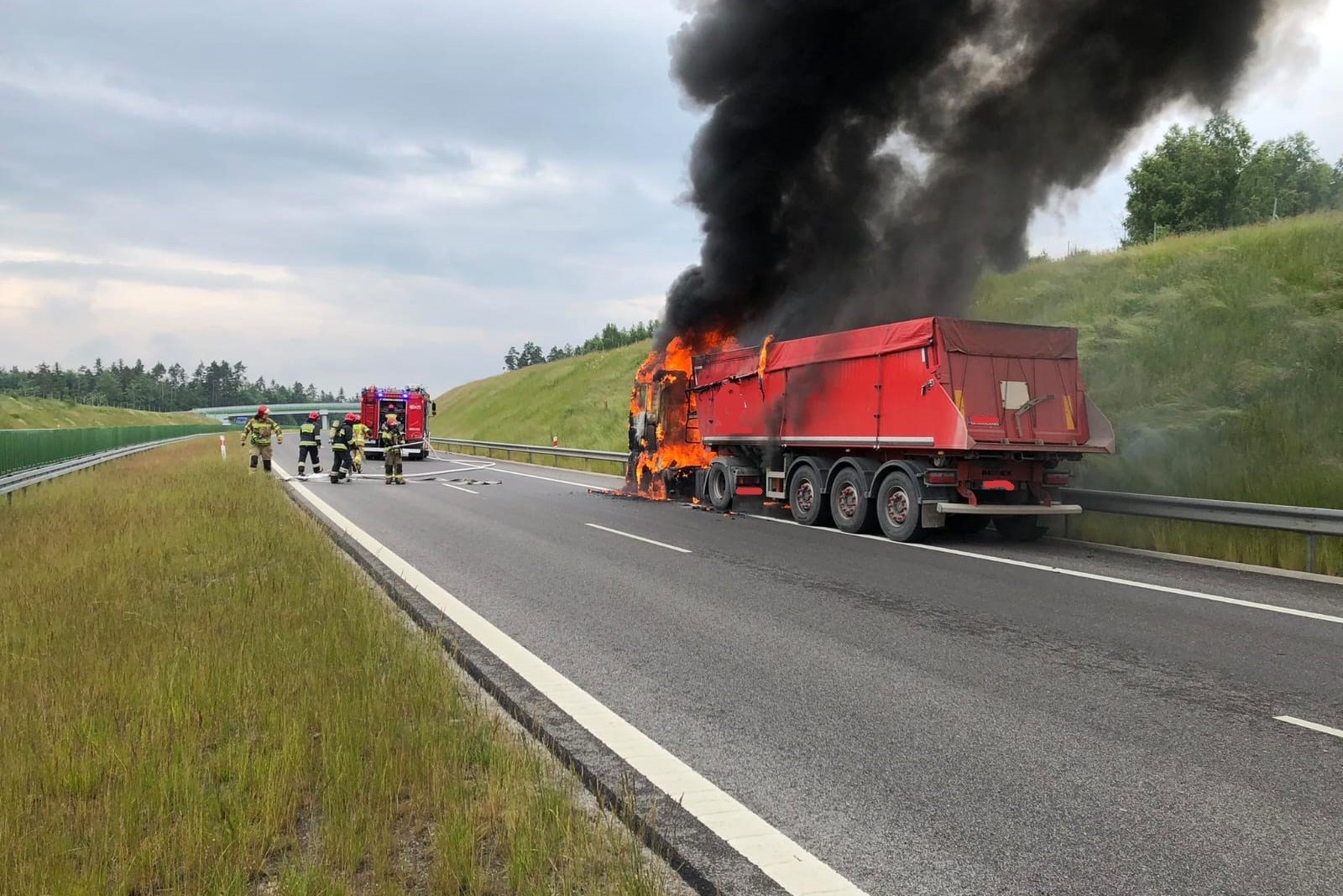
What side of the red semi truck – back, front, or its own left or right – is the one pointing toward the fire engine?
front

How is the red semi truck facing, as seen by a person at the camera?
facing away from the viewer and to the left of the viewer

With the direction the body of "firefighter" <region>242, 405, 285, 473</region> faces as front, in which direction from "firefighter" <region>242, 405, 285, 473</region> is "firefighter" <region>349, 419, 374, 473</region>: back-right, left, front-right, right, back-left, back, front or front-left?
left

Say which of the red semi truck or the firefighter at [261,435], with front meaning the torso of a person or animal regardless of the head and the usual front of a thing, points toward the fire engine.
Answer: the red semi truck

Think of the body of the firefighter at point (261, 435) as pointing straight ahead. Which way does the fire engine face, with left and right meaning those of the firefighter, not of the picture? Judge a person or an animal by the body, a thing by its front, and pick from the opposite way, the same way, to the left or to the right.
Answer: the opposite way

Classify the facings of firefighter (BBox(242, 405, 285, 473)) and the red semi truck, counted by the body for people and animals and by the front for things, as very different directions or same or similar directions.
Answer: very different directions
